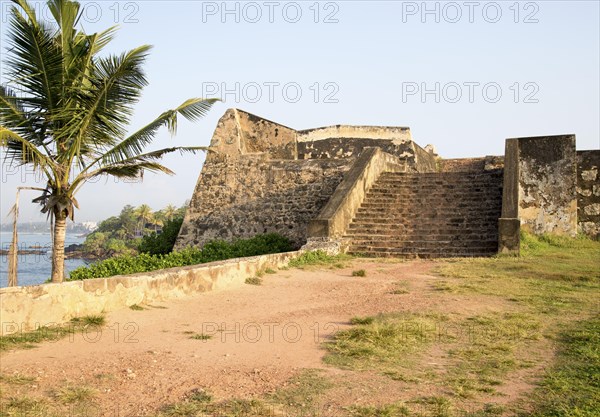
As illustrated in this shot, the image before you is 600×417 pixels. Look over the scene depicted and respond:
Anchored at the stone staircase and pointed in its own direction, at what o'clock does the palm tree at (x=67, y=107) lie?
The palm tree is roughly at 2 o'clock from the stone staircase.

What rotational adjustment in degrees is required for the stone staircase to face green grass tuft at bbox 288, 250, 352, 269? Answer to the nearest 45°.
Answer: approximately 45° to its right

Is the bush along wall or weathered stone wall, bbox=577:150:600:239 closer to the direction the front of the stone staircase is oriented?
the bush along wall

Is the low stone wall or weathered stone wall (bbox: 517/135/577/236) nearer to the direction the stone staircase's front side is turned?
the low stone wall

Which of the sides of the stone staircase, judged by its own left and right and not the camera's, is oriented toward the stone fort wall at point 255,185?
right

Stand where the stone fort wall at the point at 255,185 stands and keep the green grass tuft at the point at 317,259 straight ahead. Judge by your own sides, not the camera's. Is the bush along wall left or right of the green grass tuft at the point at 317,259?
right

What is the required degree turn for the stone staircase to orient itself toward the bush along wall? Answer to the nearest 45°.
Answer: approximately 90° to its right

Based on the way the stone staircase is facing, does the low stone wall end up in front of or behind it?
in front

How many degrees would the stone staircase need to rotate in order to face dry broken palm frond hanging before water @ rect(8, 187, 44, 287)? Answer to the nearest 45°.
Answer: approximately 45° to its right

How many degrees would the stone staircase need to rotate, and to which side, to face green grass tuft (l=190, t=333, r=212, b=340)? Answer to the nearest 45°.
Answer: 0° — it already faces it

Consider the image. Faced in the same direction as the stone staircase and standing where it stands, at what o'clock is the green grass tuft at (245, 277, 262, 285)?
The green grass tuft is roughly at 1 o'clock from the stone staircase.

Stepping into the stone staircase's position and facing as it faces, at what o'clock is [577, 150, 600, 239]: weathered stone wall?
The weathered stone wall is roughly at 8 o'clock from the stone staircase.

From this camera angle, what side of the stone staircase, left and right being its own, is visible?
front
